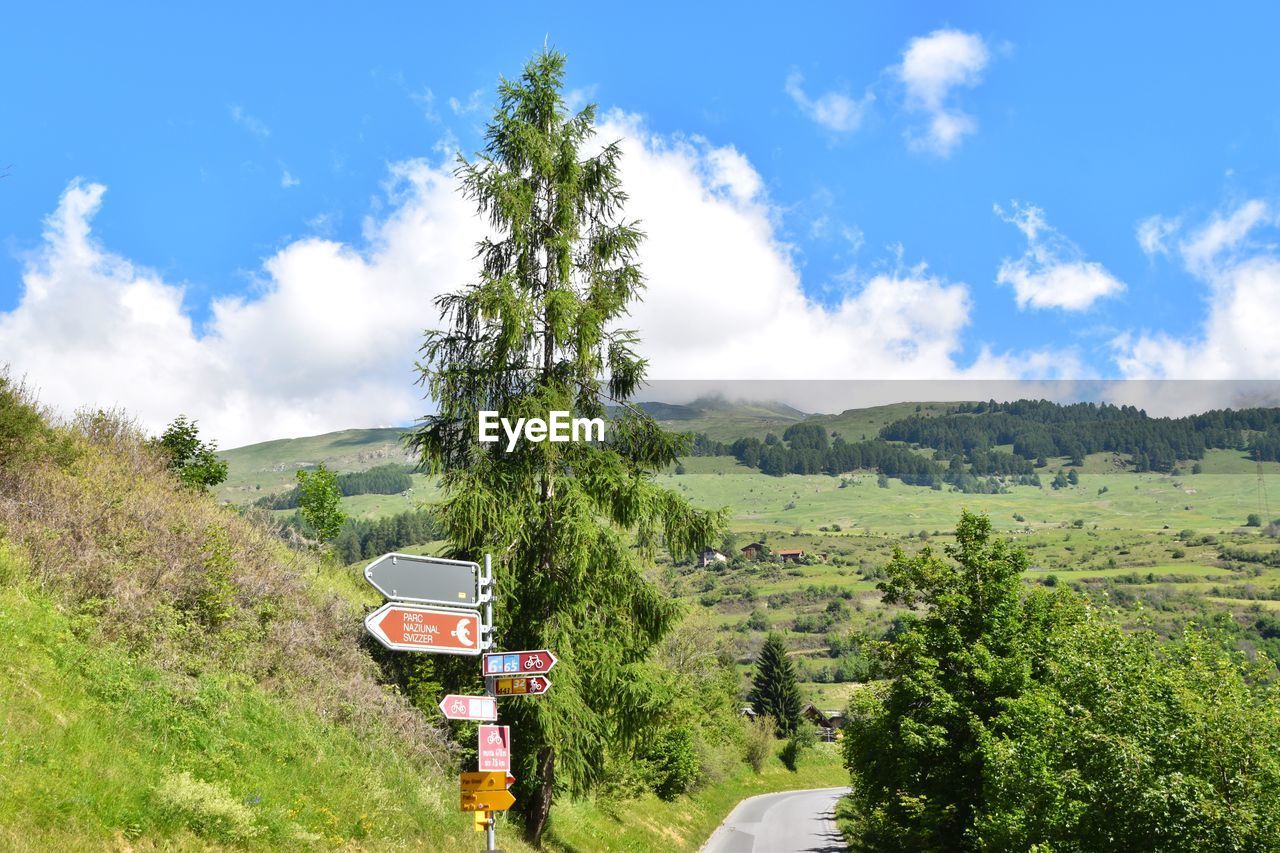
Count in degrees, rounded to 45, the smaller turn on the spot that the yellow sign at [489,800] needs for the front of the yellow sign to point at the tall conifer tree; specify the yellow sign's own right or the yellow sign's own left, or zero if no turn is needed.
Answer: approximately 180°

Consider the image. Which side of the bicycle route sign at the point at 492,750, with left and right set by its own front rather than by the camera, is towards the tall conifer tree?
back

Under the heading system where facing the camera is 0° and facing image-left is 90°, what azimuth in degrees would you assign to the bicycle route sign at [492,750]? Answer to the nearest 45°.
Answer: approximately 0°

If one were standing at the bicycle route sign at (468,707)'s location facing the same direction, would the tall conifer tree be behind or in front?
behind

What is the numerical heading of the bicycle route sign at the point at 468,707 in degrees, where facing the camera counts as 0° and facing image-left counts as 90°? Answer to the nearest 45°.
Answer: approximately 0°

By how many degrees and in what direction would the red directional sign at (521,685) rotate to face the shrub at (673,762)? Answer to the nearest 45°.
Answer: approximately 180°
